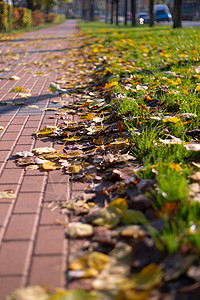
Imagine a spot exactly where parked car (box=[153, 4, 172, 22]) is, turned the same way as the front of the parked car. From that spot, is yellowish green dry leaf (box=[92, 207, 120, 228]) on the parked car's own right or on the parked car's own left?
on the parked car's own right

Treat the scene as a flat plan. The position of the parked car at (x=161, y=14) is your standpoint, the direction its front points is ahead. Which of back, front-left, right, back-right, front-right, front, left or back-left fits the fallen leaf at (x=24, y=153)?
front-right

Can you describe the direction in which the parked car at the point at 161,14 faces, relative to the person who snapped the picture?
facing the viewer and to the right of the viewer

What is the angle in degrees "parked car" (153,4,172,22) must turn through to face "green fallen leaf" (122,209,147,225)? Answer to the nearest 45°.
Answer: approximately 45° to its right

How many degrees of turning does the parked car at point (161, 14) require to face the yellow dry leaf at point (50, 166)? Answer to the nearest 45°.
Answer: approximately 45° to its right

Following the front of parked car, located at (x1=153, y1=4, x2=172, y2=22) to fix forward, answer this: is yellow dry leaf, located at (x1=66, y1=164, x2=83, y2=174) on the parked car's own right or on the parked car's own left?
on the parked car's own right

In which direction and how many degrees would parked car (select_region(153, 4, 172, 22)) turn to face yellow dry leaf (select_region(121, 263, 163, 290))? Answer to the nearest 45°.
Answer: approximately 45° to its right

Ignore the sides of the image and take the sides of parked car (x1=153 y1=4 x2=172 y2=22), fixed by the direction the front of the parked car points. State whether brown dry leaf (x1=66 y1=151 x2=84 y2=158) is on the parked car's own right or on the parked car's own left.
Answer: on the parked car's own right

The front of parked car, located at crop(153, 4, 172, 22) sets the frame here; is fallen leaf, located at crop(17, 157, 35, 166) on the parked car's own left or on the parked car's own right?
on the parked car's own right

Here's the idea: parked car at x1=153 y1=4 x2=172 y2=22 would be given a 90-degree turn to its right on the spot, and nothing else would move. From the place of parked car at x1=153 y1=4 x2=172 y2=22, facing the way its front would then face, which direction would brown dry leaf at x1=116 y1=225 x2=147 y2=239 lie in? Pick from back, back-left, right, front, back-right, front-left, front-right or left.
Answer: front-left

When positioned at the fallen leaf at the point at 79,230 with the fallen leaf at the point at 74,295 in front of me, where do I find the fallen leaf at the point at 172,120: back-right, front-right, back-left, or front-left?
back-left

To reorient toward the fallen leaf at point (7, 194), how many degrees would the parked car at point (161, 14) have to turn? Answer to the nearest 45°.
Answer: approximately 45° to its right

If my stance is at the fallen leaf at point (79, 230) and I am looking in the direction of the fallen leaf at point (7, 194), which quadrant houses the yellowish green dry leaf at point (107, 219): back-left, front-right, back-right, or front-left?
back-right
